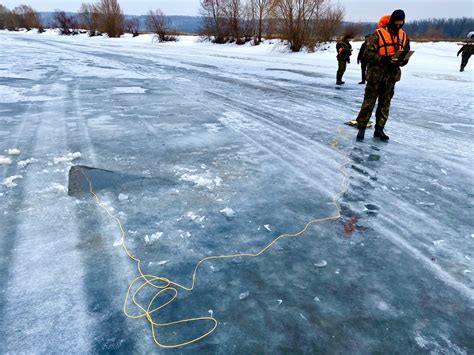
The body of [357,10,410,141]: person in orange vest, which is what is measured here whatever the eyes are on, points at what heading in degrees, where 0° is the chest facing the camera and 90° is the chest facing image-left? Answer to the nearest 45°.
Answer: approximately 315°

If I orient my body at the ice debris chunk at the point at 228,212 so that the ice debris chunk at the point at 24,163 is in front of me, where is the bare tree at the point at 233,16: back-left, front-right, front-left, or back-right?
front-right

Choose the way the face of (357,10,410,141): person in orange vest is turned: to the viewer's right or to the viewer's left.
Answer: to the viewer's right

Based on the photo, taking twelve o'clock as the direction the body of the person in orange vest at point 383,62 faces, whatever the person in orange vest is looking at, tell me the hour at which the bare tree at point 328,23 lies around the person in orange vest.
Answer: The bare tree is roughly at 7 o'clock from the person in orange vest.

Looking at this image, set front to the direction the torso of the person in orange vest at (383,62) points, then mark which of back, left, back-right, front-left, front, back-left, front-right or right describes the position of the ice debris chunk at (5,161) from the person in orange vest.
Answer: right

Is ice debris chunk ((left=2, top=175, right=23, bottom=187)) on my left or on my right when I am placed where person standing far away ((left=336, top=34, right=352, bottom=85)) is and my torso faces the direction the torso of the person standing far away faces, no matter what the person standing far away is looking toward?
on my right

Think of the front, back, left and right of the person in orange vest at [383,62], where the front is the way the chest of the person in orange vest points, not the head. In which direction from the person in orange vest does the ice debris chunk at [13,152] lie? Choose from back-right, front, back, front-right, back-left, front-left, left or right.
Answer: right

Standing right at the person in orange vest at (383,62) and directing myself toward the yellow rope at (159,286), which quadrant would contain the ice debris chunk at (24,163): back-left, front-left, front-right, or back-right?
front-right

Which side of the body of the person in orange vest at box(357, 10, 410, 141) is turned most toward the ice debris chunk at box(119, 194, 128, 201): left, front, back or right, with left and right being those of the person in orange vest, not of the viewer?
right

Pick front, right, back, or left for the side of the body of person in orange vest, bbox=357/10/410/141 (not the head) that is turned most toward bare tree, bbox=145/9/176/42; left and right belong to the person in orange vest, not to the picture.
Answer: back

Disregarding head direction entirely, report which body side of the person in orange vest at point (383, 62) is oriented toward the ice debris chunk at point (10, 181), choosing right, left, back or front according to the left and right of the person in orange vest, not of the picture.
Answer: right

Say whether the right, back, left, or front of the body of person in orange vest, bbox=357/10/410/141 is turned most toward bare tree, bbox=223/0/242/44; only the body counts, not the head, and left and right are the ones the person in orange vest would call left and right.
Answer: back
